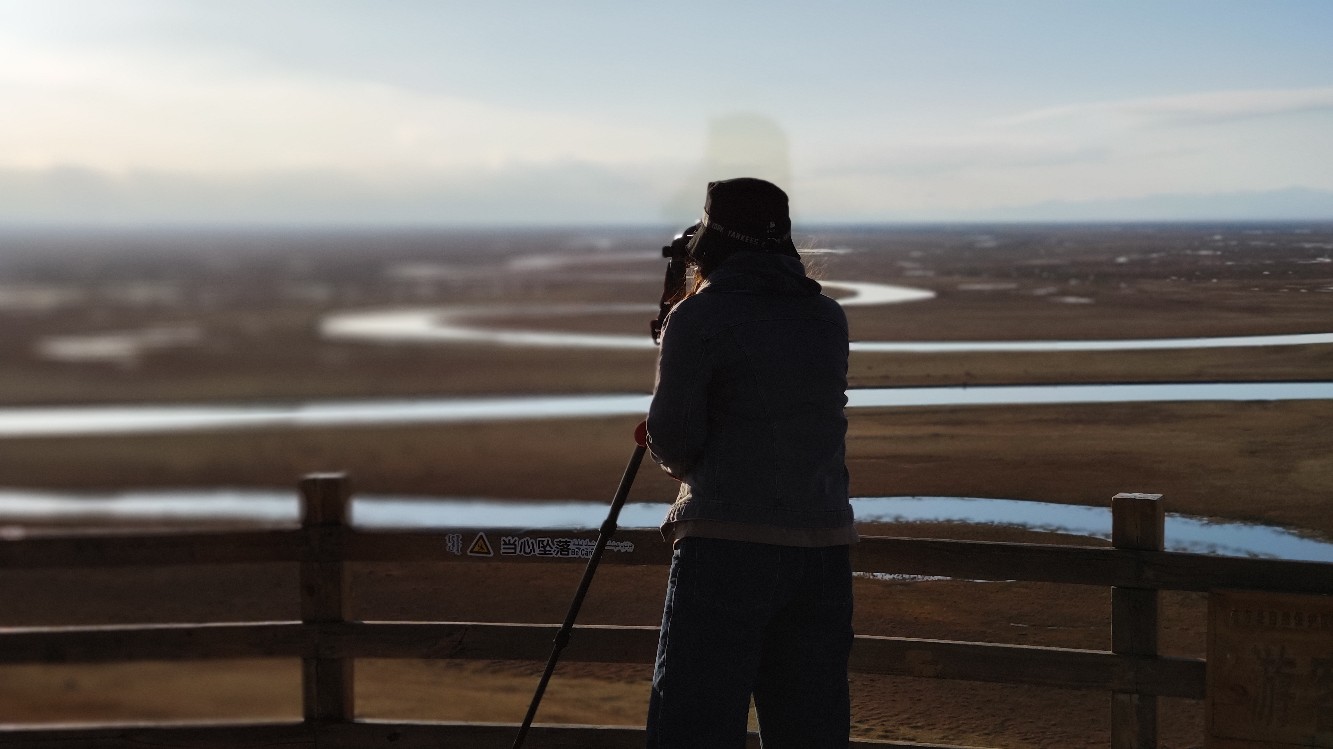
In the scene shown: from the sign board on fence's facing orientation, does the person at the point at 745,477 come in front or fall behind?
in front

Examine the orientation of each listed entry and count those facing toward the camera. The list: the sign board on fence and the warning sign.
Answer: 2

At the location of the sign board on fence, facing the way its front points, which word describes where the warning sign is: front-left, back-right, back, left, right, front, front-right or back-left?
right

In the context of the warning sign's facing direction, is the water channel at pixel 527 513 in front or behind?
behind

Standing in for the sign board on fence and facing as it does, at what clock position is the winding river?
The winding river is roughly at 5 o'clock from the sign board on fence.

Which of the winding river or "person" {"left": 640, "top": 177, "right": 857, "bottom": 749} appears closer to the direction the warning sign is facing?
the person

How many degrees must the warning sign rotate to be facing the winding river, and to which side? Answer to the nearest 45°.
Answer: approximately 180°

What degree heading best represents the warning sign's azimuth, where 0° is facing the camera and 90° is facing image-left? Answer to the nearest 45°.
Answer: approximately 0°

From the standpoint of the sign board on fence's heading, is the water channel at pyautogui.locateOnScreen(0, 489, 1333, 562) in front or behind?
behind

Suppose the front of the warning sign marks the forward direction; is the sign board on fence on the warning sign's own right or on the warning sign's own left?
on the warning sign's own left
